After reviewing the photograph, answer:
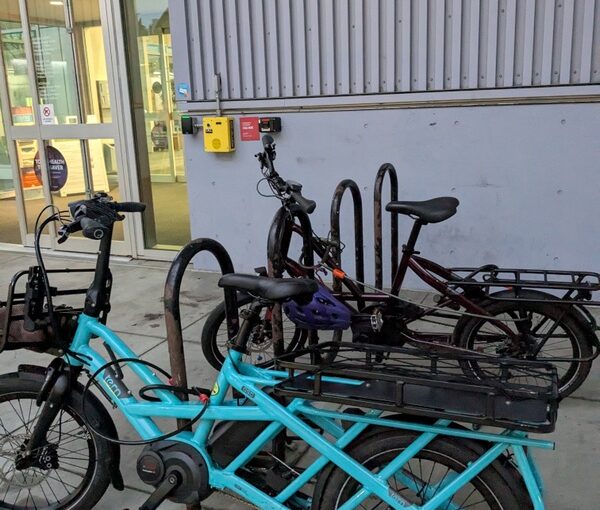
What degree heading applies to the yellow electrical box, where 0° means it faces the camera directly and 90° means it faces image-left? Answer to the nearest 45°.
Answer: approximately 0°

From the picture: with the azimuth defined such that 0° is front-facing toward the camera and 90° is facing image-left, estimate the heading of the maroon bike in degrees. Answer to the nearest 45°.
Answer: approximately 90°

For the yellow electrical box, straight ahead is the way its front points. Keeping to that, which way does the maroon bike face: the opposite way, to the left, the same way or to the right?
to the right

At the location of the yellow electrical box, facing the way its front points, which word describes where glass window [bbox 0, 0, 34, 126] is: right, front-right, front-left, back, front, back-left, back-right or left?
back-right

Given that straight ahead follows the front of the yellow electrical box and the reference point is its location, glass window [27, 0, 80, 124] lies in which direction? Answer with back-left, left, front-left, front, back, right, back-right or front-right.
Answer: back-right

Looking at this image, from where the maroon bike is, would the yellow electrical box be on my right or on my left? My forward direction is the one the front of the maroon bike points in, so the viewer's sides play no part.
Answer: on my right

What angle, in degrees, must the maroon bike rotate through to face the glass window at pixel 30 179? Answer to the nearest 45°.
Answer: approximately 45° to its right

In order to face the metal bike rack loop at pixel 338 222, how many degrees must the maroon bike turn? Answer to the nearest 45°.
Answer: approximately 45° to its right

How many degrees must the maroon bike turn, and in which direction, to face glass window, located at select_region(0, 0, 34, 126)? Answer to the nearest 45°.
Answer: approximately 45° to its right

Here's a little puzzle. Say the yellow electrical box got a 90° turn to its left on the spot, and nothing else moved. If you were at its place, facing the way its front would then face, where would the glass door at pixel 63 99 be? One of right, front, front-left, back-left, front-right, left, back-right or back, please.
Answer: back-left

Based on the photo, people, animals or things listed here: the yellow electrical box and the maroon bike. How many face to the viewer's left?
1
